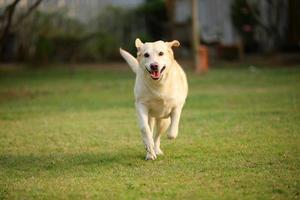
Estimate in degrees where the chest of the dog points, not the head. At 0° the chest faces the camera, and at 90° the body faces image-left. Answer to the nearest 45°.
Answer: approximately 0°
